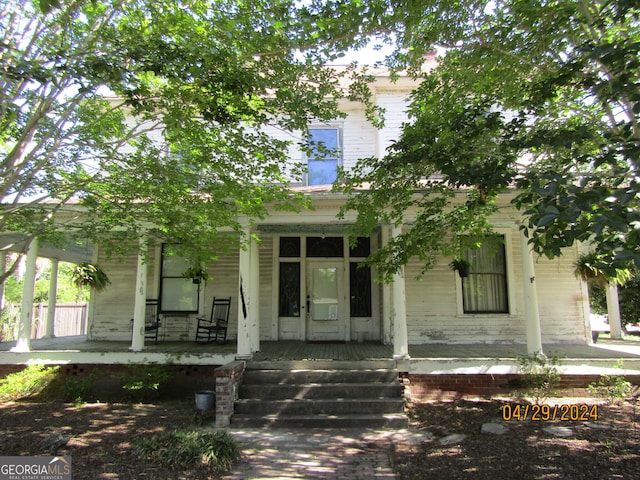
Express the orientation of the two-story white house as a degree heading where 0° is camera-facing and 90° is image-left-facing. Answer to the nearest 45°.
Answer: approximately 0°

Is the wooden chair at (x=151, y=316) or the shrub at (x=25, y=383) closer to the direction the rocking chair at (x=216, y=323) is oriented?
the shrub

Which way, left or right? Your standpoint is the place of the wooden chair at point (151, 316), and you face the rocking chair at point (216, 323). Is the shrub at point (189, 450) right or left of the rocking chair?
right

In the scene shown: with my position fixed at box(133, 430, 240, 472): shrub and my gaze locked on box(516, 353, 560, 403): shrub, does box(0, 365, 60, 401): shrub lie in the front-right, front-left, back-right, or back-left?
back-left

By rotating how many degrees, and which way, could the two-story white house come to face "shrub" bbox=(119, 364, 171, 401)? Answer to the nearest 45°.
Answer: approximately 45° to its right

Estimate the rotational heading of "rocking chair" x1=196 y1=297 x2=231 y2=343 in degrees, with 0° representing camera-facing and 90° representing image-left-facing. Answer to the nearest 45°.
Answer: approximately 45°

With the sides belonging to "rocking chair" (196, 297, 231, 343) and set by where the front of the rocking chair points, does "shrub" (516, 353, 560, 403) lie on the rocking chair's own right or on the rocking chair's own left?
on the rocking chair's own left

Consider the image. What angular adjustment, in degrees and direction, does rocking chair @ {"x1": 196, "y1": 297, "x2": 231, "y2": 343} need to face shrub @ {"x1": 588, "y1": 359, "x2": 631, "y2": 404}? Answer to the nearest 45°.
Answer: approximately 90° to its left
